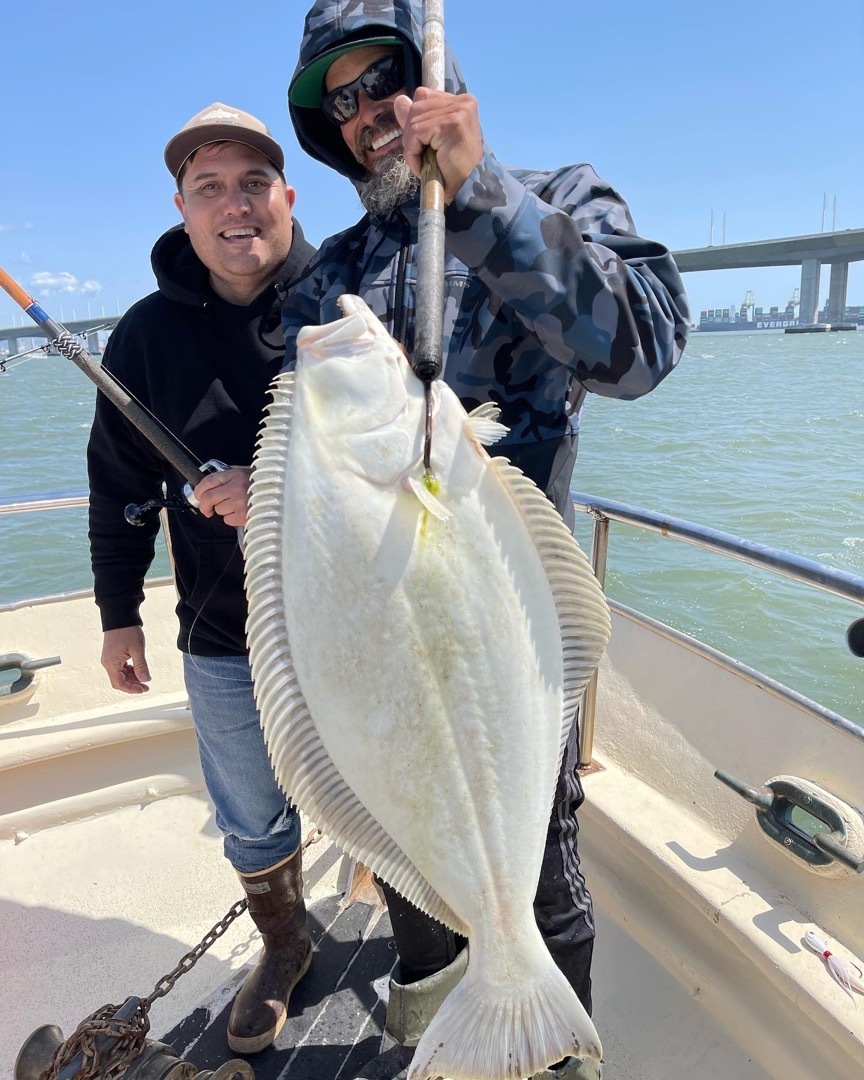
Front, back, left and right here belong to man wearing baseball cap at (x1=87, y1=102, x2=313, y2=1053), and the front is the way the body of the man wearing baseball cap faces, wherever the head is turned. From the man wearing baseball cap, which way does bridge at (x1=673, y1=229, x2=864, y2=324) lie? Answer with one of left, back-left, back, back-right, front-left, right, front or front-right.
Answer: back-left

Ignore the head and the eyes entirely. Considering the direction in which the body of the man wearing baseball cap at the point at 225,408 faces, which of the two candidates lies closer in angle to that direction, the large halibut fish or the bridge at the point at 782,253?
the large halibut fish

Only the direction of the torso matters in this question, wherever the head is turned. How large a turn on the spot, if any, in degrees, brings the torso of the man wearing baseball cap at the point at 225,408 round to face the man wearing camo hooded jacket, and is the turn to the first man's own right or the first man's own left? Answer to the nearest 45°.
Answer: approximately 45° to the first man's own left

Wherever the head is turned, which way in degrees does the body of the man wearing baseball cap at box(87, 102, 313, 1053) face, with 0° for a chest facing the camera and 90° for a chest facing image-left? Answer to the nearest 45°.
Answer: approximately 0°
